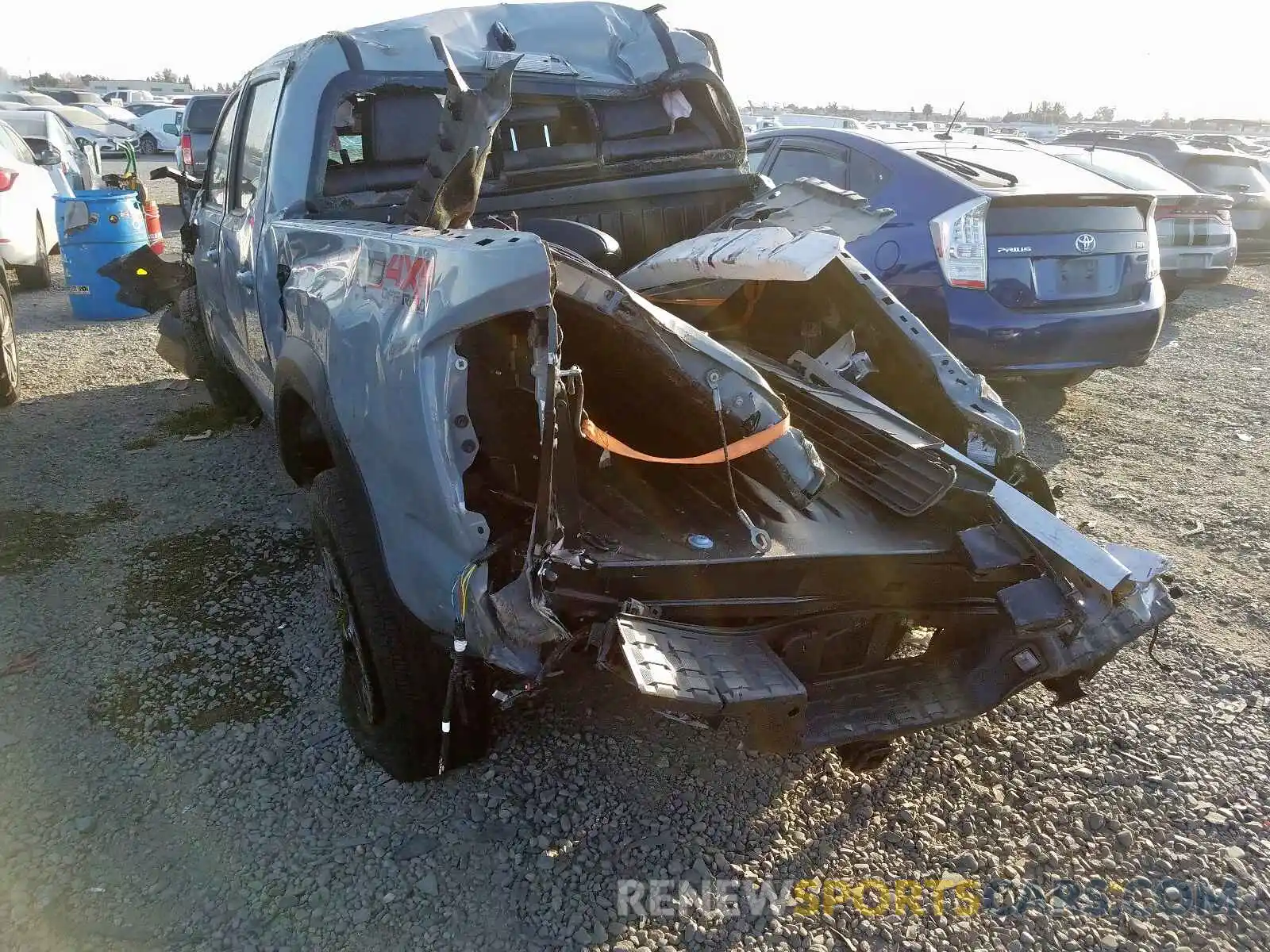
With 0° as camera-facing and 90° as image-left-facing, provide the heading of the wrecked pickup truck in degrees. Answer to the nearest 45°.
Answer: approximately 135°

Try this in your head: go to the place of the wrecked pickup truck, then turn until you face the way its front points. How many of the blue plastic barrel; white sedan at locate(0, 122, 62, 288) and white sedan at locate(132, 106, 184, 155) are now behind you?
0

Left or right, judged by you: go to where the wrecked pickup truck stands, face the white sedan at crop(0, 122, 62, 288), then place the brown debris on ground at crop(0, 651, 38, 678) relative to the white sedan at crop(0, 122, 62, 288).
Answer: left

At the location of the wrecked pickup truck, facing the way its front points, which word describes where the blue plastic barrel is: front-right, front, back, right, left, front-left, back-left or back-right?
front

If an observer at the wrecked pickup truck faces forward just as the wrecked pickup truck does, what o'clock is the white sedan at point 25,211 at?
The white sedan is roughly at 12 o'clock from the wrecked pickup truck.

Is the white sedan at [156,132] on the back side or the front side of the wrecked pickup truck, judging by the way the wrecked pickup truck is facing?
on the front side
